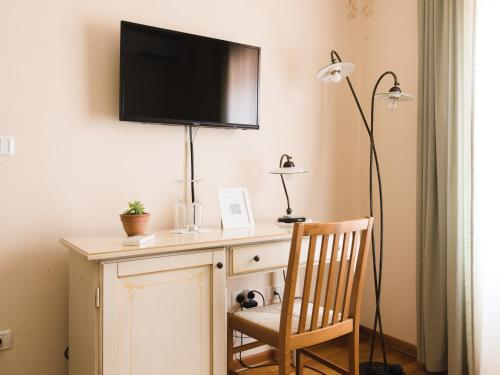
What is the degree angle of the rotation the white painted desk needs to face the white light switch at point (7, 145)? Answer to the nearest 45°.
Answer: approximately 135° to its right

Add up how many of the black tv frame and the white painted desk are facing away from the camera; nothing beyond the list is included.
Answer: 0

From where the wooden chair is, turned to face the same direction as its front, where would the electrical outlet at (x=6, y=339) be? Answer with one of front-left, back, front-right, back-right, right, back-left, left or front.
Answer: front-left

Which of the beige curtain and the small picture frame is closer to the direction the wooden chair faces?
the small picture frame

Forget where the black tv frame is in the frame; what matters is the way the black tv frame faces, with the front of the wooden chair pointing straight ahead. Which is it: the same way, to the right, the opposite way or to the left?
the opposite way

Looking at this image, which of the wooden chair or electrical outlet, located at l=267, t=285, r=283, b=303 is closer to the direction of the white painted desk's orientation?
the wooden chair

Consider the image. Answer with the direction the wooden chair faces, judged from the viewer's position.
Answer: facing away from the viewer and to the left of the viewer

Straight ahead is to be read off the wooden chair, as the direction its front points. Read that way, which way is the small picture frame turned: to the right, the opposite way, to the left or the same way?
the opposite way

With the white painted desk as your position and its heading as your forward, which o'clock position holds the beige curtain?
The beige curtain is roughly at 10 o'clock from the white painted desk.

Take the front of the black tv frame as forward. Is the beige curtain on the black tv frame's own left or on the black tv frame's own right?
on the black tv frame's own left

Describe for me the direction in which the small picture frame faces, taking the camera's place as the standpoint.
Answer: facing the viewer and to the right of the viewer
